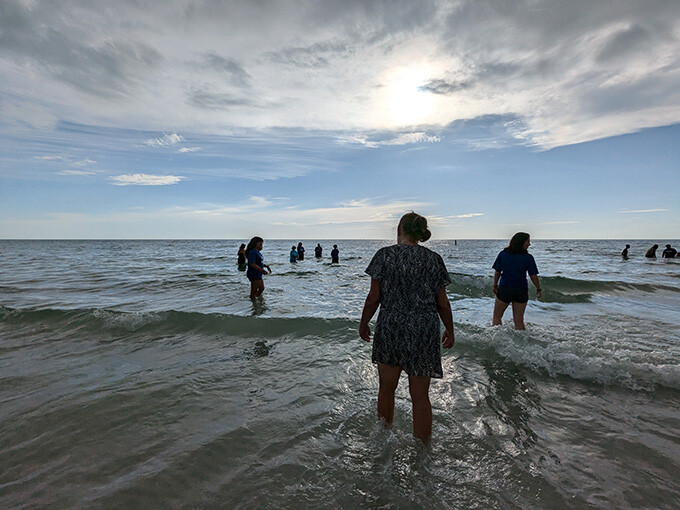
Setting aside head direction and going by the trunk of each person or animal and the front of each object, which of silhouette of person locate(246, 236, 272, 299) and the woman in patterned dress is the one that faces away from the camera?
the woman in patterned dress

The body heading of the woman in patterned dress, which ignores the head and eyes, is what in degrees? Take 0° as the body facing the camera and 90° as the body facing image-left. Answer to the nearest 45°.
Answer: approximately 180°

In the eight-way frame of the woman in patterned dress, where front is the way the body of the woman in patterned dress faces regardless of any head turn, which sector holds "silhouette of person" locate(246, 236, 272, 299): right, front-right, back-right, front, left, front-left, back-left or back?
front-left

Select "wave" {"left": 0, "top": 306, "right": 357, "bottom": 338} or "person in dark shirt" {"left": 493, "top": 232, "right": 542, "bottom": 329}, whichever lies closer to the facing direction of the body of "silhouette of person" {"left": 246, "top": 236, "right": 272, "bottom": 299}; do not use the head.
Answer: the person in dark shirt

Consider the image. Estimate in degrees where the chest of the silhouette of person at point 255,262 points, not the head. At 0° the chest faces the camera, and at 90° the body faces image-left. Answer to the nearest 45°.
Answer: approximately 270°

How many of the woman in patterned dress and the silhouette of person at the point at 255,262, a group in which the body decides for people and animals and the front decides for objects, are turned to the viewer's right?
1

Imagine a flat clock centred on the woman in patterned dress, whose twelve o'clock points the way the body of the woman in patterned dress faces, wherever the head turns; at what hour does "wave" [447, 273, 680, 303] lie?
The wave is roughly at 1 o'clock from the woman in patterned dress.

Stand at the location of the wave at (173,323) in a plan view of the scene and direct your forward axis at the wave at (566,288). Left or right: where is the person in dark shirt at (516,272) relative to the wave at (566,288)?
right
